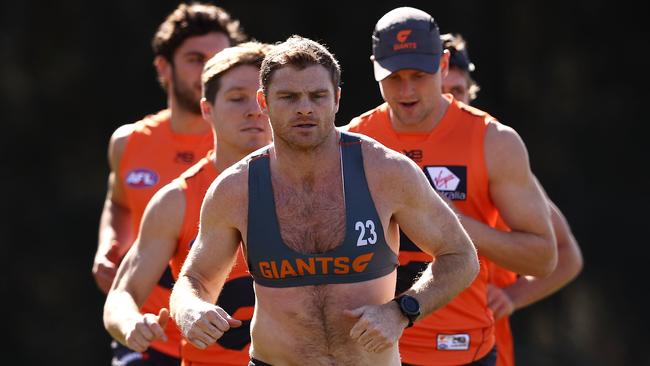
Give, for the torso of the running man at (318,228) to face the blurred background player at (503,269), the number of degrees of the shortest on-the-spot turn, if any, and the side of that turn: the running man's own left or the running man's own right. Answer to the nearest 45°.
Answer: approximately 135° to the running man's own left

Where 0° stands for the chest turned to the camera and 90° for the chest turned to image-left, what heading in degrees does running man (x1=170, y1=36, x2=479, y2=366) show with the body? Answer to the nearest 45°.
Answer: approximately 0°

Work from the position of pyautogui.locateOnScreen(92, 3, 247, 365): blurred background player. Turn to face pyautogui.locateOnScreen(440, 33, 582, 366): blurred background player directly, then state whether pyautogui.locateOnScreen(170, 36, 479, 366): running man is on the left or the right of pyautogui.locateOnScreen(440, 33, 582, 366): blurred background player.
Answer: right

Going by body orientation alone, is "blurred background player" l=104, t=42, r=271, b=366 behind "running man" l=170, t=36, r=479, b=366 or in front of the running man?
behind

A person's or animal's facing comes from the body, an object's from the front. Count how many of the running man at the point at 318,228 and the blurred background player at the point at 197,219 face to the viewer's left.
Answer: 0

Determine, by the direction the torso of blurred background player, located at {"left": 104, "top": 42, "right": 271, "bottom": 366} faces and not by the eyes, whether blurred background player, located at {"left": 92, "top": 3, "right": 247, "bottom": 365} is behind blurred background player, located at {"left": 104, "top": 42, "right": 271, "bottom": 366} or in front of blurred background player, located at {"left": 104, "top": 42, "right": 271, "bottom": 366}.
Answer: behind

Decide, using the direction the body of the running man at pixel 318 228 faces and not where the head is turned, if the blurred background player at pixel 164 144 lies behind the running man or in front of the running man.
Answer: behind

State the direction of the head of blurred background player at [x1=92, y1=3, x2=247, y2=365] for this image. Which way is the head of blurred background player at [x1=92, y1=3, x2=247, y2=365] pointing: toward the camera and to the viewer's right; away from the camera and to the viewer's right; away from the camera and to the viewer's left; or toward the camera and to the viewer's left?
toward the camera and to the viewer's right

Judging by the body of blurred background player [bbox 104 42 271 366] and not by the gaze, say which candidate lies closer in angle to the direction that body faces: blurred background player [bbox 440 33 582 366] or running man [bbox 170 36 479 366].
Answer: the running man

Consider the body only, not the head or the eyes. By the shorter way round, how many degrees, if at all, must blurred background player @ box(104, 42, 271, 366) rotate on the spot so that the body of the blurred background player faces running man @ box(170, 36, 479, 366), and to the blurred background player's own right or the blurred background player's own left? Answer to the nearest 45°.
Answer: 0° — they already face them
